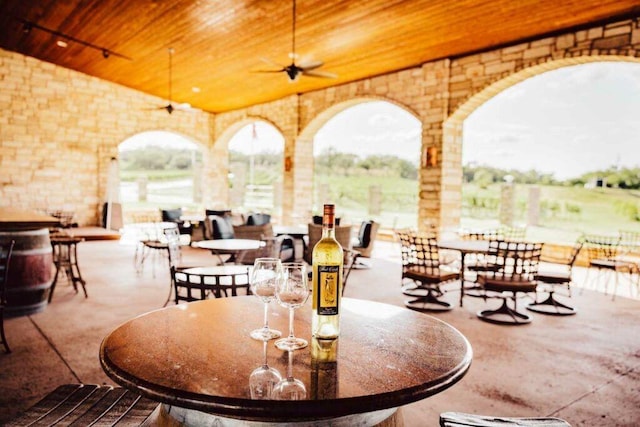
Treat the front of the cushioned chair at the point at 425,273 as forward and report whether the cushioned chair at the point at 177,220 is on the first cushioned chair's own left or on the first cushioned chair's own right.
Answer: on the first cushioned chair's own left

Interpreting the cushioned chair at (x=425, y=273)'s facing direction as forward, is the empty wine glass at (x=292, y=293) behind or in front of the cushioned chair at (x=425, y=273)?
behind

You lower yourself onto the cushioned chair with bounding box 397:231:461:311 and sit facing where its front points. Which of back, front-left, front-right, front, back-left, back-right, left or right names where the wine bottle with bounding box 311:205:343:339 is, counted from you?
back-right

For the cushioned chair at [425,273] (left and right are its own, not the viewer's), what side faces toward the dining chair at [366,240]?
left

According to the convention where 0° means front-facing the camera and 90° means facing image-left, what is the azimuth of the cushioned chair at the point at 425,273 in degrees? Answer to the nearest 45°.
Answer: approximately 225°

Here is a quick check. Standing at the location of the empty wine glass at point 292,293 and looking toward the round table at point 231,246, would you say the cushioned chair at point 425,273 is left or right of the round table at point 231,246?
right
